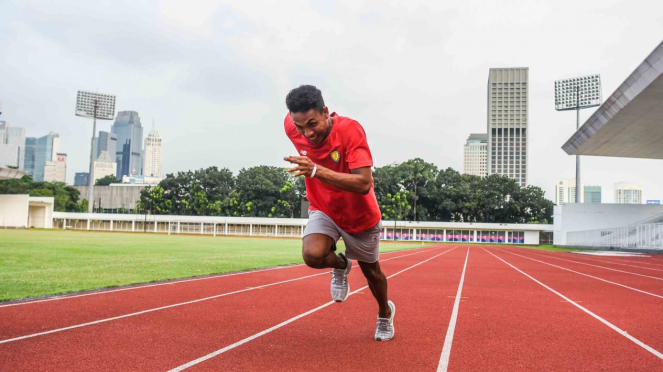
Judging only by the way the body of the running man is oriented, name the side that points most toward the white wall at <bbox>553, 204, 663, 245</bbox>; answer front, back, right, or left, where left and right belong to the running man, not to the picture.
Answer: back

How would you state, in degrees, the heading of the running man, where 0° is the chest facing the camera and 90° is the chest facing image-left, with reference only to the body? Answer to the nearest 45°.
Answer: approximately 45°
